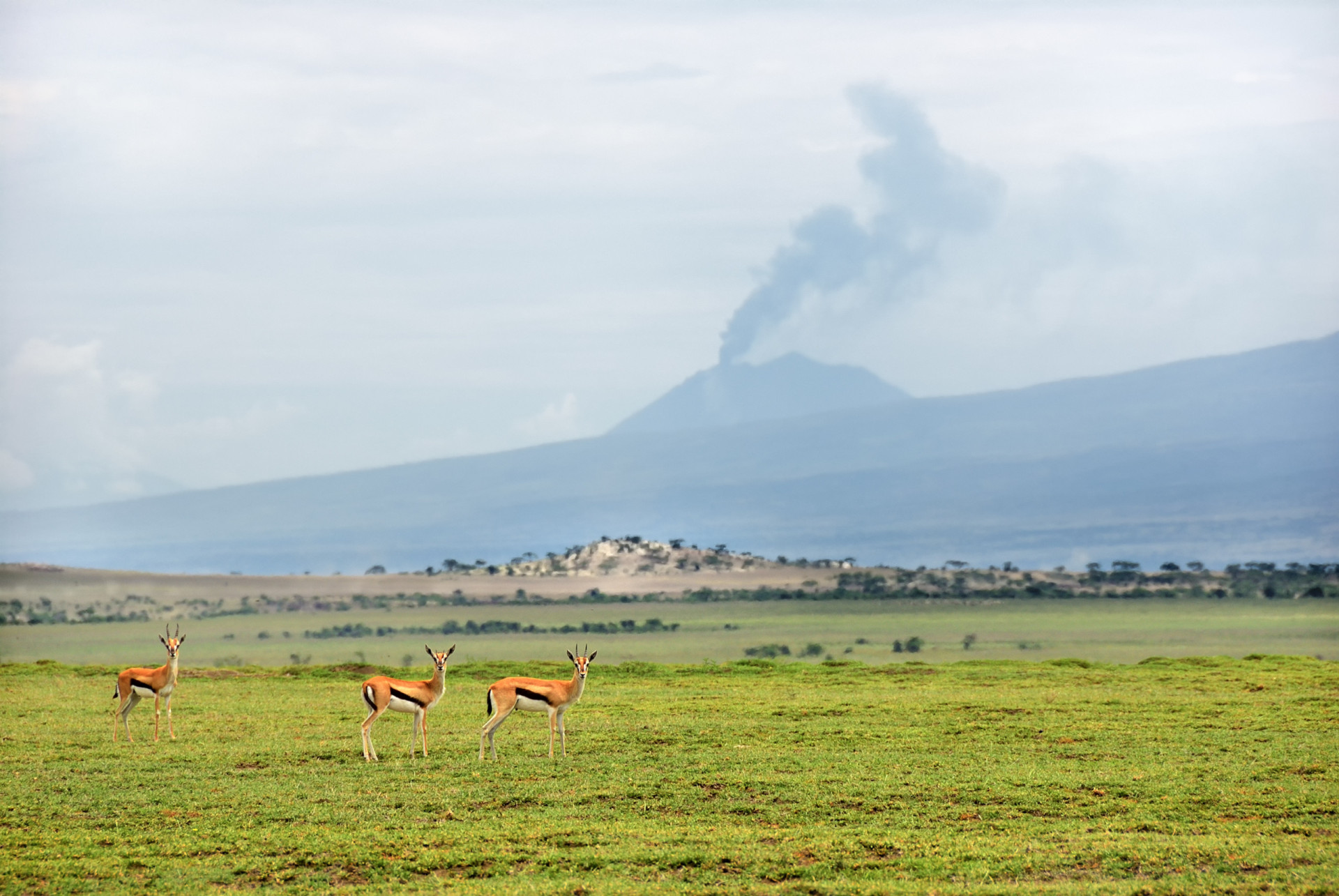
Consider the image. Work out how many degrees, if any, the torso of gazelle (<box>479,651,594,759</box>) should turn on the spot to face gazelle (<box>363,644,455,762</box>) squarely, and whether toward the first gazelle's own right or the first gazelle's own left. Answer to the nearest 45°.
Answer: approximately 180°

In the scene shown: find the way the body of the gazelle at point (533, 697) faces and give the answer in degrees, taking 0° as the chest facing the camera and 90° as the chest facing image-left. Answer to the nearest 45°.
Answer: approximately 270°

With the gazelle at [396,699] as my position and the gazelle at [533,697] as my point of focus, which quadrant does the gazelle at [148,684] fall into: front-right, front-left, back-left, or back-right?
back-left

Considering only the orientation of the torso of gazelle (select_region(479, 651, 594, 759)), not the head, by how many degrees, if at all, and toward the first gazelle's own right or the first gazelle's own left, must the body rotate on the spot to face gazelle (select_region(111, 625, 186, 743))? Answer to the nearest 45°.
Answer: approximately 135° to the first gazelle's own left
